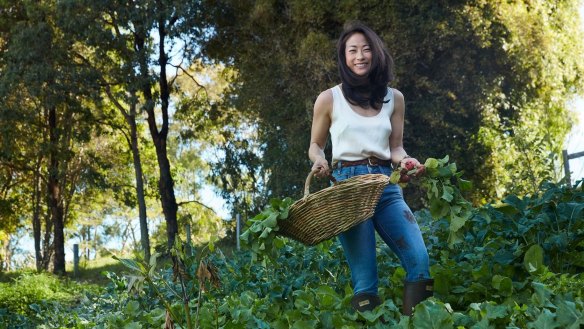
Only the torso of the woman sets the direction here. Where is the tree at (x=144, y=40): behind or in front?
behind

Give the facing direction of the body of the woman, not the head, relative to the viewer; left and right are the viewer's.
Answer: facing the viewer

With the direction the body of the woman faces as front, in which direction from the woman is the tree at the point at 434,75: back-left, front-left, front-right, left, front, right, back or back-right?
back

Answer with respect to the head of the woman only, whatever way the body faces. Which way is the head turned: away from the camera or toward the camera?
toward the camera

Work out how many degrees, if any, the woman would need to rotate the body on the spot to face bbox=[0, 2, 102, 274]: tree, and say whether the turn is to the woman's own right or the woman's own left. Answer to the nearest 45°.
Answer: approximately 135° to the woman's own right
